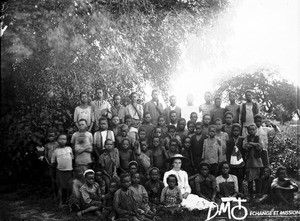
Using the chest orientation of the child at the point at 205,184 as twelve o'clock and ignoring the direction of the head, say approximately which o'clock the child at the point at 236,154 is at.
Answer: the child at the point at 236,154 is roughly at 8 o'clock from the child at the point at 205,184.

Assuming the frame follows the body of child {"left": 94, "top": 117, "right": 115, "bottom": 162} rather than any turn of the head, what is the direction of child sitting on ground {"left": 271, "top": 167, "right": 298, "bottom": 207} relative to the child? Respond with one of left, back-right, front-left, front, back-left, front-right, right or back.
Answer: left

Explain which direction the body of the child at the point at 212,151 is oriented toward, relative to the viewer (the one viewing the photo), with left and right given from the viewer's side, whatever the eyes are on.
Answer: facing the viewer

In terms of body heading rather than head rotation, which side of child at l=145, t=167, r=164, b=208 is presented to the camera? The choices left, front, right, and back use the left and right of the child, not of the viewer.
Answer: front

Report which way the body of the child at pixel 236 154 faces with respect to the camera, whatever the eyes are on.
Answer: toward the camera

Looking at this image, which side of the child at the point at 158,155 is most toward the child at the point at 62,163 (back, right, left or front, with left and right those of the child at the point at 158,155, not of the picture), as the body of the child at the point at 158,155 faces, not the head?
right

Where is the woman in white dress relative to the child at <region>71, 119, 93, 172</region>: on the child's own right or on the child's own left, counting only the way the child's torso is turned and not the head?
on the child's own left

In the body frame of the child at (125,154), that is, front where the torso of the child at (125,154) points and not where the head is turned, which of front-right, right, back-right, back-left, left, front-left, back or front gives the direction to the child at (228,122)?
left

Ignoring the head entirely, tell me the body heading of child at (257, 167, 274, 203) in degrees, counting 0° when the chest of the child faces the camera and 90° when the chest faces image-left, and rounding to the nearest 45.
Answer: approximately 45°

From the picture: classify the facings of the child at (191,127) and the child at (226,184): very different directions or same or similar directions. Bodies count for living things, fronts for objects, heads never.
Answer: same or similar directions

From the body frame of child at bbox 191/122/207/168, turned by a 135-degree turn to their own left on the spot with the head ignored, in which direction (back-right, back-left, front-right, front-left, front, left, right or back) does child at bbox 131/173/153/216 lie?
back
